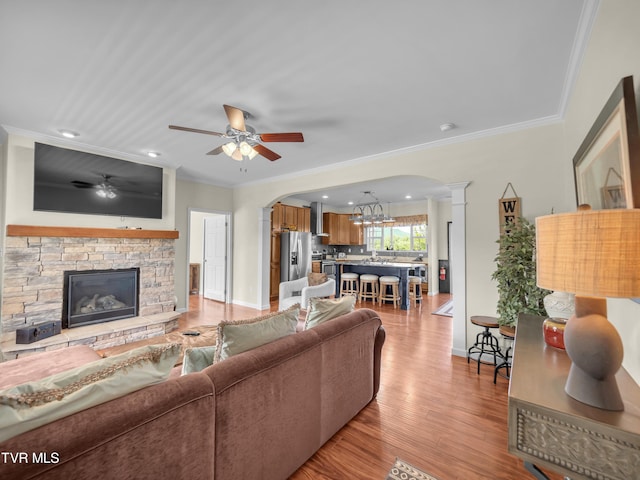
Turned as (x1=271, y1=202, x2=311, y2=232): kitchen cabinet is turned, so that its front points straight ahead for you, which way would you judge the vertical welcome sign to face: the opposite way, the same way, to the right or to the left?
to the right

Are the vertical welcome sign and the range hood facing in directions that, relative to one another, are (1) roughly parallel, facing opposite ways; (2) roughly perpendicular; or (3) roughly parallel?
roughly perpendicular

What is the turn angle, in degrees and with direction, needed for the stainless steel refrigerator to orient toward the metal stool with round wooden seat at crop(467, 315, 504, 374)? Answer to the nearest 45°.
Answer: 0° — it already faces it

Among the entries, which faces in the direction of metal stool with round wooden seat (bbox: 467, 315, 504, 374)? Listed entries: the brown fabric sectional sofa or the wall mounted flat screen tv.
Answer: the wall mounted flat screen tv

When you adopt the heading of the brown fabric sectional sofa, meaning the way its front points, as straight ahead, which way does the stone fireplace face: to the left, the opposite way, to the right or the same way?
the opposite way

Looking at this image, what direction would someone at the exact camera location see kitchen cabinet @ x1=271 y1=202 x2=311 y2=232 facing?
facing the viewer and to the right of the viewer

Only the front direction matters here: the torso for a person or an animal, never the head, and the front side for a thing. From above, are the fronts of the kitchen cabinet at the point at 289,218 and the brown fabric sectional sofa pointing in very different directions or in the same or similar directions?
very different directions

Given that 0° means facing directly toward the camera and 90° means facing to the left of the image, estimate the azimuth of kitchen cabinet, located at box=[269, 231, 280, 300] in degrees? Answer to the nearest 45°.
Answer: approximately 315°

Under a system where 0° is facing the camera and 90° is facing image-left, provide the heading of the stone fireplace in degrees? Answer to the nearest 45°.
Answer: approximately 315°

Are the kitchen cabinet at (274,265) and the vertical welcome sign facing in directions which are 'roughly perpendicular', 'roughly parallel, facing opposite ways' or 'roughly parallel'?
roughly perpendicular

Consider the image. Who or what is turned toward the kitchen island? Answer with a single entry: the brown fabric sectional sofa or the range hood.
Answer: the range hood

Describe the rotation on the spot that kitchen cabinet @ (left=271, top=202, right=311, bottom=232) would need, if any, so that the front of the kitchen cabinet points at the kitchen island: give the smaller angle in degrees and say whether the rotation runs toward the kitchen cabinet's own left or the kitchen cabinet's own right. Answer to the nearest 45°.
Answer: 0° — it already faces it
